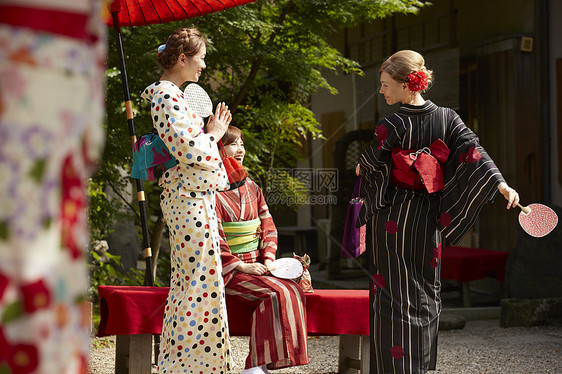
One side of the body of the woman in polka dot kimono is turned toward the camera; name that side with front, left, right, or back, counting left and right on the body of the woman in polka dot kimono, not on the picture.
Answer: right

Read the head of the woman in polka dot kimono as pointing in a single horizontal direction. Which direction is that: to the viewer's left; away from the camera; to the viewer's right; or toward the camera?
to the viewer's right

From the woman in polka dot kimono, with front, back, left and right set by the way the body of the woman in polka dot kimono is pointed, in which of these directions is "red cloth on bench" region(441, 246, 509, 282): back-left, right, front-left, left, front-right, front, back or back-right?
front-left

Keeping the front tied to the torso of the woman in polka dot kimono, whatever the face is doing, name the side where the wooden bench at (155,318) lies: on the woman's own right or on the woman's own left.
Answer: on the woman's own left

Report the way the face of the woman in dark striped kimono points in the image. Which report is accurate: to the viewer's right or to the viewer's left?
to the viewer's left

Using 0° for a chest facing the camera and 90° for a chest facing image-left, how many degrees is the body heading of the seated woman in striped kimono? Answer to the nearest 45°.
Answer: approximately 315°

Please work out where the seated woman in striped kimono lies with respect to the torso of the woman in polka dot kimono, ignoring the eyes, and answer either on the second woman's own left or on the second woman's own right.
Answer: on the second woman's own left

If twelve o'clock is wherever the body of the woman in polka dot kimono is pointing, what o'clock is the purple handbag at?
The purple handbag is roughly at 11 o'clock from the woman in polka dot kimono.
